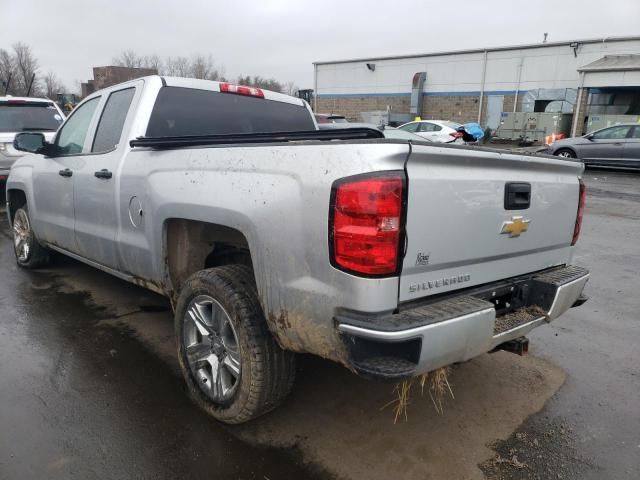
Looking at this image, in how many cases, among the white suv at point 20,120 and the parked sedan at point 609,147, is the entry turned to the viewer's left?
1

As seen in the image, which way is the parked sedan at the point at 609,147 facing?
to the viewer's left

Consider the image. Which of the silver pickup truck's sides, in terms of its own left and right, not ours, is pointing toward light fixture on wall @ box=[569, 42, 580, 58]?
right

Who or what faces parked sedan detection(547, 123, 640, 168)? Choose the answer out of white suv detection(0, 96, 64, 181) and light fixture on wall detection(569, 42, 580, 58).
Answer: the light fixture on wall

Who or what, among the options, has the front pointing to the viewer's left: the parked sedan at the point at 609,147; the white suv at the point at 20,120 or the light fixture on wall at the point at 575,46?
the parked sedan

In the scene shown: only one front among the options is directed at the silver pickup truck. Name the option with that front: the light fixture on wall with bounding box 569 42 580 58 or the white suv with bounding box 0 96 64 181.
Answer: the light fixture on wall
